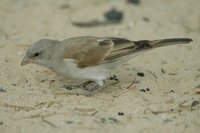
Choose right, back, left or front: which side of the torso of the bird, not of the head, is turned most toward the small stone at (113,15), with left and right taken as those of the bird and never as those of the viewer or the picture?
right

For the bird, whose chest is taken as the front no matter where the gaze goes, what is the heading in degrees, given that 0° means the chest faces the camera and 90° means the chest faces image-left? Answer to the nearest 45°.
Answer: approximately 90°

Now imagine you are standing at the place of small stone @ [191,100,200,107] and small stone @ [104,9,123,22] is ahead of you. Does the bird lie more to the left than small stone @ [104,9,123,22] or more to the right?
left

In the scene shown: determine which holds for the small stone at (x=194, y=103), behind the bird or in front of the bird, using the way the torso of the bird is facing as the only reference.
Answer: behind
